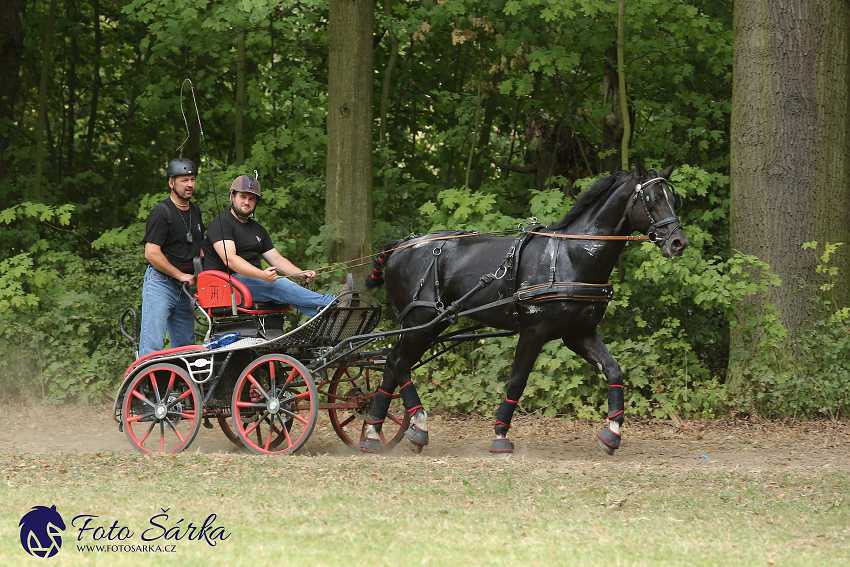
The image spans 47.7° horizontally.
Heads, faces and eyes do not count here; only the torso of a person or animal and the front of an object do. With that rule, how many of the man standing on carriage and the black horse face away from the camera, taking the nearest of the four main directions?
0

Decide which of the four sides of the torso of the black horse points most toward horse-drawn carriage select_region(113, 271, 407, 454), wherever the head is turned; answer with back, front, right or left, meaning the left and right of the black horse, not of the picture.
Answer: back

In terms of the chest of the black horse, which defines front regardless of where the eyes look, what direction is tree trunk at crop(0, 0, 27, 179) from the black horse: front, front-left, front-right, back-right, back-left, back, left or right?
back-left

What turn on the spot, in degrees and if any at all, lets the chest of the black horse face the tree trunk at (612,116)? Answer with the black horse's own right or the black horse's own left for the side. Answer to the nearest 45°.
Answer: approximately 90° to the black horse's own left

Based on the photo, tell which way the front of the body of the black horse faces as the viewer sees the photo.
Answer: to the viewer's right

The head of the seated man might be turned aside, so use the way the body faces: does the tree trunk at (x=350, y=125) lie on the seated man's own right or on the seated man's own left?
on the seated man's own left

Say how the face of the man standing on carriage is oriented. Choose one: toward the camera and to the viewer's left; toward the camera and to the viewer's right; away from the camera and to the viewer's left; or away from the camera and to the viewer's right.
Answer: toward the camera and to the viewer's right

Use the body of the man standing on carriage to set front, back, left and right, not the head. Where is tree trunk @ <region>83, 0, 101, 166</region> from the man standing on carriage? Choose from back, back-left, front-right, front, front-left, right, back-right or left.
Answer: back-left

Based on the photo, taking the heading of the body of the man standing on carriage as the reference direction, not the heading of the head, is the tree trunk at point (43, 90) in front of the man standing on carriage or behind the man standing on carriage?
behind

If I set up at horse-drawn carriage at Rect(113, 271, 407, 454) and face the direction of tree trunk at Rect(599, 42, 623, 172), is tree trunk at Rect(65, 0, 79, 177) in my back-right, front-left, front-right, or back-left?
front-left

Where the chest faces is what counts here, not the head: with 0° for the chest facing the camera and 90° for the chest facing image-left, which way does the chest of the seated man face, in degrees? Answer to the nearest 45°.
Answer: approximately 315°

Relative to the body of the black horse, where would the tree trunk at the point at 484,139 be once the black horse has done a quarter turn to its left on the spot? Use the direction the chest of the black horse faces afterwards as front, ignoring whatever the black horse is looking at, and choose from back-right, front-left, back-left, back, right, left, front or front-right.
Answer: front

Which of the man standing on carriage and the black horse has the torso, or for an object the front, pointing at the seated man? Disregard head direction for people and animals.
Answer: the man standing on carriage
